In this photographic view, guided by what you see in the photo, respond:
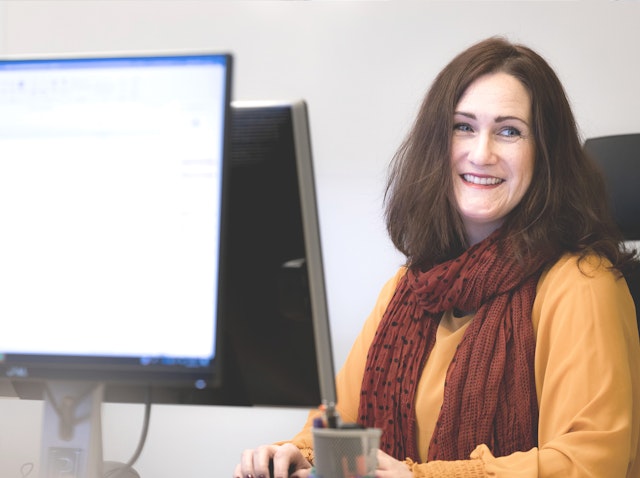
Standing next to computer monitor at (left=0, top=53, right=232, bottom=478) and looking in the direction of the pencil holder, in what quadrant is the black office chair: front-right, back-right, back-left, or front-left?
front-left

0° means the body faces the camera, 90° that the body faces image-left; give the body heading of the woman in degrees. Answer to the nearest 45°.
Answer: approximately 45°

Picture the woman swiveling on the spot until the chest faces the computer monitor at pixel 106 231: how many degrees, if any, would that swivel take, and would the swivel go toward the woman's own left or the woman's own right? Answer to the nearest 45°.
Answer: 0° — they already face it

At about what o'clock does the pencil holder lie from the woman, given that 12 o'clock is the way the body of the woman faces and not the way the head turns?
The pencil holder is roughly at 11 o'clock from the woman.

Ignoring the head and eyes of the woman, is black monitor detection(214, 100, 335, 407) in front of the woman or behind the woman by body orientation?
in front
